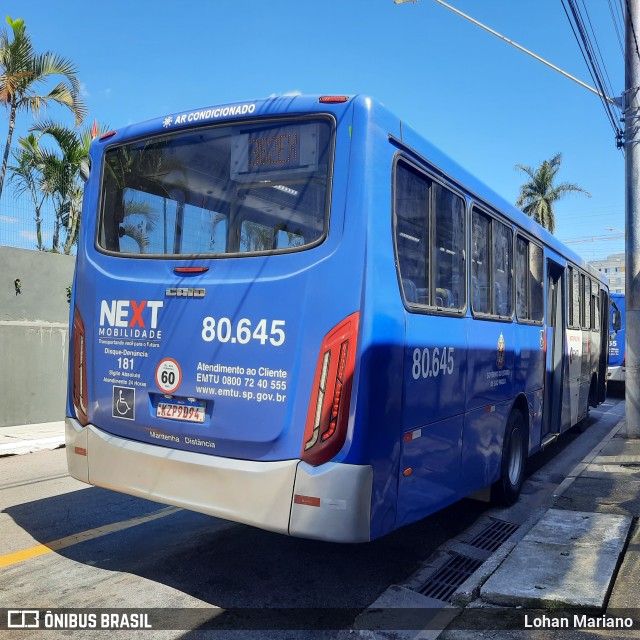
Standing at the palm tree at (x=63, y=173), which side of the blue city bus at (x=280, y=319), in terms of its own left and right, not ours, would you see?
left

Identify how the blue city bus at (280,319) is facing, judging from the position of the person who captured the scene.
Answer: facing away from the viewer and to the right of the viewer

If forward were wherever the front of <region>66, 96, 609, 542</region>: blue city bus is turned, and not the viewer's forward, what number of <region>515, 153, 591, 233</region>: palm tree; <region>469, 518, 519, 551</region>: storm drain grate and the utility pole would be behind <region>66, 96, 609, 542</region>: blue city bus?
1

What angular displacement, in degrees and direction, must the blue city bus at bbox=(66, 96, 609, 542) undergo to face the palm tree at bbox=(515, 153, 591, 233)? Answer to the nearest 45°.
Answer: approximately 45° to its left
